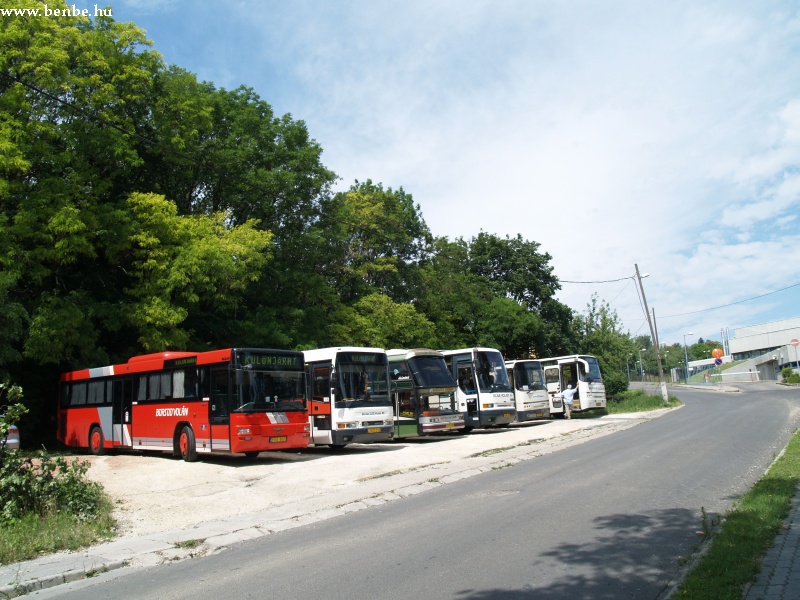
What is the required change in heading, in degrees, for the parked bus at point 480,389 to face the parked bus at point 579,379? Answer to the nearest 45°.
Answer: approximately 90° to its left

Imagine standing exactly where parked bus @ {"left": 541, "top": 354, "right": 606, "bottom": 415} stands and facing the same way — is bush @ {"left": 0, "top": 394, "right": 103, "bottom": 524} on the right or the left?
on its right

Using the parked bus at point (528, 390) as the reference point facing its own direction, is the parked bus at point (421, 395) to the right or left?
on its right

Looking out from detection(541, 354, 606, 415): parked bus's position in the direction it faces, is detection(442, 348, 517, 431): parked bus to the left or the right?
on its right

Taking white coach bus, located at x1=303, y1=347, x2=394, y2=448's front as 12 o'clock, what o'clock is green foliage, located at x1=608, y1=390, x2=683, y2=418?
The green foliage is roughly at 9 o'clock from the white coach bus.

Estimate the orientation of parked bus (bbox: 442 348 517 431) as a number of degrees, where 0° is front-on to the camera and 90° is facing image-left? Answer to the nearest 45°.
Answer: approximately 315°
